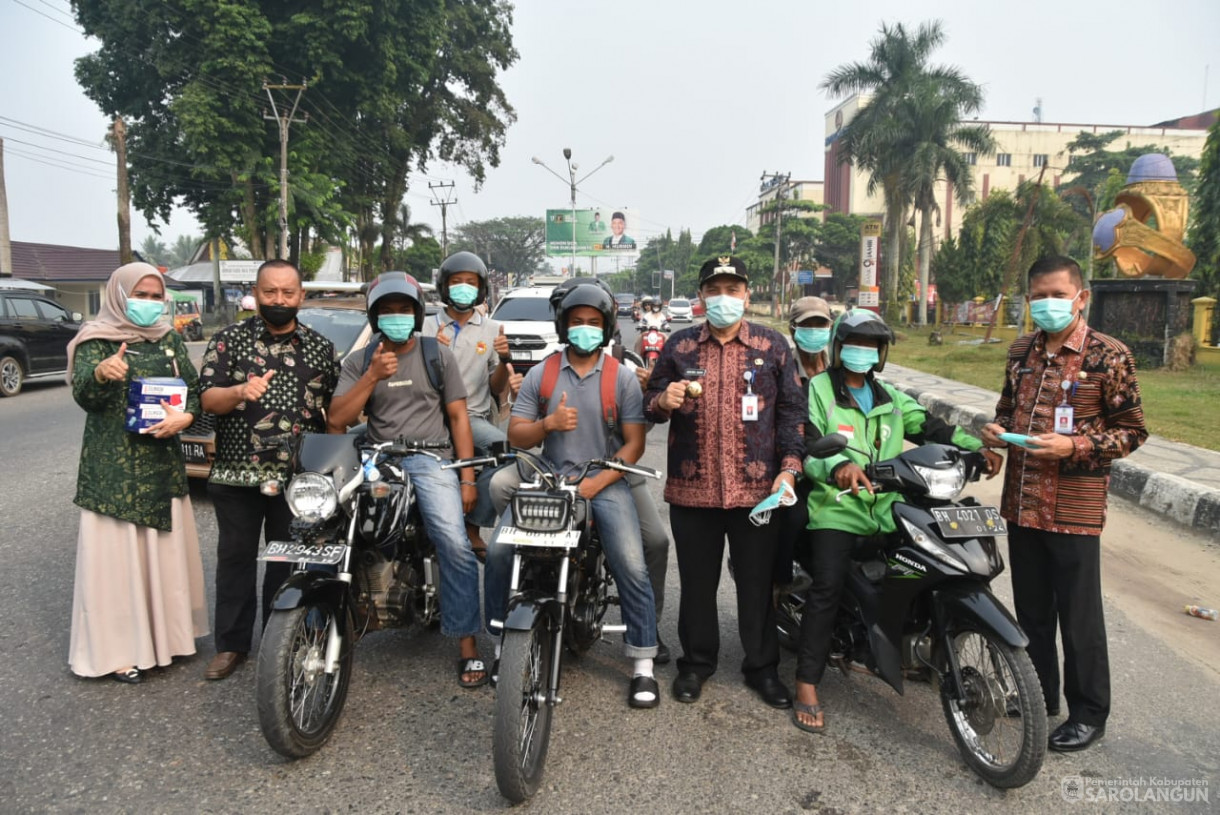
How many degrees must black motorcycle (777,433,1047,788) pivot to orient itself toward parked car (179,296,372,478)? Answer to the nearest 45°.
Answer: approximately 180°

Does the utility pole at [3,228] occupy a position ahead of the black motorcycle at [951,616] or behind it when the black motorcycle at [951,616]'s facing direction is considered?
behind

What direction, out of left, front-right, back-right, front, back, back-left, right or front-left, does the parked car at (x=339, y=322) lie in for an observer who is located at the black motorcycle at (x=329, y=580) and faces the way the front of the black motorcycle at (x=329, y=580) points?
back-right

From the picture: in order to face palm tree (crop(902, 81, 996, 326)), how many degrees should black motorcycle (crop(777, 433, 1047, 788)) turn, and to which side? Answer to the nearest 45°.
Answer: approximately 135° to its left

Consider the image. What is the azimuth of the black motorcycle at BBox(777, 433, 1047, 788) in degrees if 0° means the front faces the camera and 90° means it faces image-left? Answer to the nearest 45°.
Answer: approximately 315°

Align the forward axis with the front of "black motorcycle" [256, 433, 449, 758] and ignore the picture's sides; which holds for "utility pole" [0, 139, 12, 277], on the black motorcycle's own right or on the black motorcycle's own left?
on the black motorcycle's own right
